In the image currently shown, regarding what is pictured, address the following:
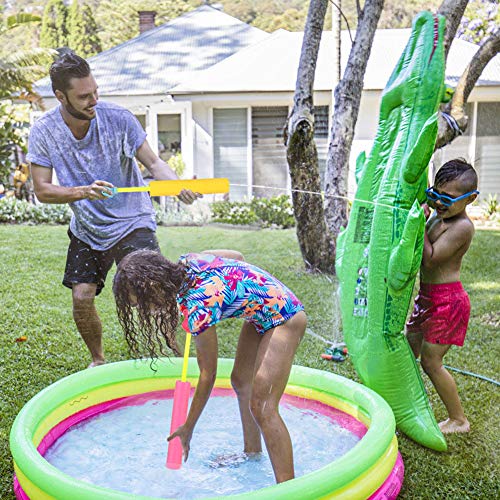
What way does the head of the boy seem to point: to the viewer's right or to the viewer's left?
to the viewer's left

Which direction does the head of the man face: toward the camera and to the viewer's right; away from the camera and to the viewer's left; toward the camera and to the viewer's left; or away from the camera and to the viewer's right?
toward the camera and to the viewer's right

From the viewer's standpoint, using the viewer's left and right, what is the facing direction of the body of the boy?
facing the viewer and to the left of the viewer

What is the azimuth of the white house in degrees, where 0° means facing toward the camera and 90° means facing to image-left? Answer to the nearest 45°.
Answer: approximately 0°

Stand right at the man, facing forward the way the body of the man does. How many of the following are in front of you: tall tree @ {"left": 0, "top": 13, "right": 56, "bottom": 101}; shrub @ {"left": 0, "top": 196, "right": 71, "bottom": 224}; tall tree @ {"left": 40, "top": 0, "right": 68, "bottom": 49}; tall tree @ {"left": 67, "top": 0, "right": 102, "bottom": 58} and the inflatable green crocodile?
1

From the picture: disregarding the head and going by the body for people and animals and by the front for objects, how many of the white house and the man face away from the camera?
0

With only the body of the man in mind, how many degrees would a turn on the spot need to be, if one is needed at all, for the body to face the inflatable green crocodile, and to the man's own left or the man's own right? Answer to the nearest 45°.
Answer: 0° — they already face it

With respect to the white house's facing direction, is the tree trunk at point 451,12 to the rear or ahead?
ahead

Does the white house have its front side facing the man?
yes

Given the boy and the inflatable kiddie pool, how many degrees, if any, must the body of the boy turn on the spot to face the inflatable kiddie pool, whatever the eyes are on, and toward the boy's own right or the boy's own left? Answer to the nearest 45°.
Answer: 0° — they already face it

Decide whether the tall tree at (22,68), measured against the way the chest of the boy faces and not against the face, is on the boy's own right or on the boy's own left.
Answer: on the boy's own right

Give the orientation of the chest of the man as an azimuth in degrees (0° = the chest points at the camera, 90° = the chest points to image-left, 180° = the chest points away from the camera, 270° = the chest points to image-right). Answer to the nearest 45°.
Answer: approximately 315°

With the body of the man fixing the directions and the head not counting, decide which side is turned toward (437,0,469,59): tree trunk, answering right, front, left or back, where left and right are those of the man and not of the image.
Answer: left

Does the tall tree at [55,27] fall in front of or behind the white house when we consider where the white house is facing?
behind

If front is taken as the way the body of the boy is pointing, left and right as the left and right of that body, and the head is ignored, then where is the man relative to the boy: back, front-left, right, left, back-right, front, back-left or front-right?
front-right

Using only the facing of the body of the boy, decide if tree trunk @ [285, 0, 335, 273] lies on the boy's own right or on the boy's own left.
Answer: on the boy's own right
